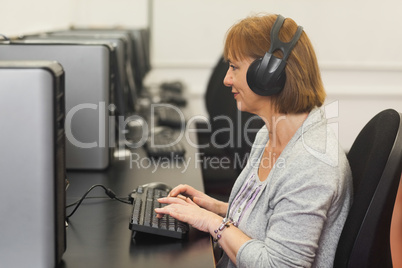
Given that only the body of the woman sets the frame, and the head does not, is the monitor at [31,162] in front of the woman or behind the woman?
in front

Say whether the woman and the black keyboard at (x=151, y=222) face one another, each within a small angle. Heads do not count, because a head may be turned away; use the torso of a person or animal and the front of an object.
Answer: yes

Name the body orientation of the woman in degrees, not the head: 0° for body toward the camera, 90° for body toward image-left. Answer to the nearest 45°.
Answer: approximately 90°

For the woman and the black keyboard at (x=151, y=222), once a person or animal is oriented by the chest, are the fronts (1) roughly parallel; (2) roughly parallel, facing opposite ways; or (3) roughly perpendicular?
roughly parallel, facing opposite ways

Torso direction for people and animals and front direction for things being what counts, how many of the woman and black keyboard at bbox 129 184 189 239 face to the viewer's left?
1

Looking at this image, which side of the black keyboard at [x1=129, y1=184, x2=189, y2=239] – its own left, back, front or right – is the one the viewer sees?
right

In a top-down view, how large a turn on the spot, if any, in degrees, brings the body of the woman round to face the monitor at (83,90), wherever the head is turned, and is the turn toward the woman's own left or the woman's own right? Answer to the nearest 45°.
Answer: approximately 45° to the woman's own right

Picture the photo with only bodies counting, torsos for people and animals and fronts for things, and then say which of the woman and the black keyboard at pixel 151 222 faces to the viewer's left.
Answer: the woman

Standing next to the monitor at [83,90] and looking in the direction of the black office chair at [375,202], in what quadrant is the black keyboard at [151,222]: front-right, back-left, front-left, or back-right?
front-right

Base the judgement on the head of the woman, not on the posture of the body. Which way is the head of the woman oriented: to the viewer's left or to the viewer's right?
to the viewer's left

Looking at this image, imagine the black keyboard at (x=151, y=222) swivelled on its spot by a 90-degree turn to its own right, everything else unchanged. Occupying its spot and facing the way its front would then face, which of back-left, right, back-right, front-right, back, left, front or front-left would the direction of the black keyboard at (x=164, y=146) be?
back
